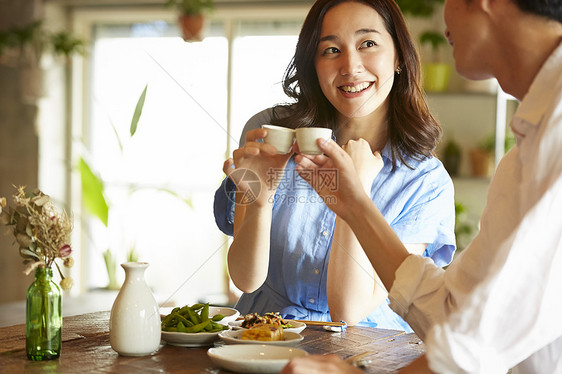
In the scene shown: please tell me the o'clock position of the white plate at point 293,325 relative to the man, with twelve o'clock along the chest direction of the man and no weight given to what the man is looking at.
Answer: The white plate is roughly at 12 o'clock from the man.

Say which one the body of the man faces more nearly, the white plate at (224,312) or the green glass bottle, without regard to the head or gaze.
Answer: the white plate

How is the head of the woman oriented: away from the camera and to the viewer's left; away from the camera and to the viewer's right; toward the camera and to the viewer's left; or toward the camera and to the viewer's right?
toward the camera and to the viewer's right

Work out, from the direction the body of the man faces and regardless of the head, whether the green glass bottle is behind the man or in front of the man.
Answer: in front

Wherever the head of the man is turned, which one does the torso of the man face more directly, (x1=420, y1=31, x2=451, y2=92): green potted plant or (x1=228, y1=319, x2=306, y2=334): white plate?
the white plate

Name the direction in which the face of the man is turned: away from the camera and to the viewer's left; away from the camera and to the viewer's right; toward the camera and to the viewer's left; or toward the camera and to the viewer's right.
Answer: away from the camera and to the viewer's left

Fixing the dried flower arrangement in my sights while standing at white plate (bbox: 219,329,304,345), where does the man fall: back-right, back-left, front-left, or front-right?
back-left

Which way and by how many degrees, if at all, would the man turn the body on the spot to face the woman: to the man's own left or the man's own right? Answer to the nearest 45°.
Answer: approximately 45° to the man's own right

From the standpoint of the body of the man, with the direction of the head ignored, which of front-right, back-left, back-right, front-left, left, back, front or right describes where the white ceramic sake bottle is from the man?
front-left

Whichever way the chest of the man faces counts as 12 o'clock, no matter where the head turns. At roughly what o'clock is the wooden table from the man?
The wooden table is roughly at 11 o'clock from the man.

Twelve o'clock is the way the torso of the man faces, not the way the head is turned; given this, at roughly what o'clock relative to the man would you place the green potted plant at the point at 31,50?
The green potted plant is roughly at 12 o'clock from the man.

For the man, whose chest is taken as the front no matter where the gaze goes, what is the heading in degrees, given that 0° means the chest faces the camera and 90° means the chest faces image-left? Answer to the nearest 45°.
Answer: approximately 135°

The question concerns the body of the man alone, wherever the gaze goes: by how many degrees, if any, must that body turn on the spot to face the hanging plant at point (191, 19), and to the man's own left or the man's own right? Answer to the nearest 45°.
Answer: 0° — they already face it

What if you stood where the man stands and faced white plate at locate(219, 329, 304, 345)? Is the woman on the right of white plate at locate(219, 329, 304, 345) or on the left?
right
